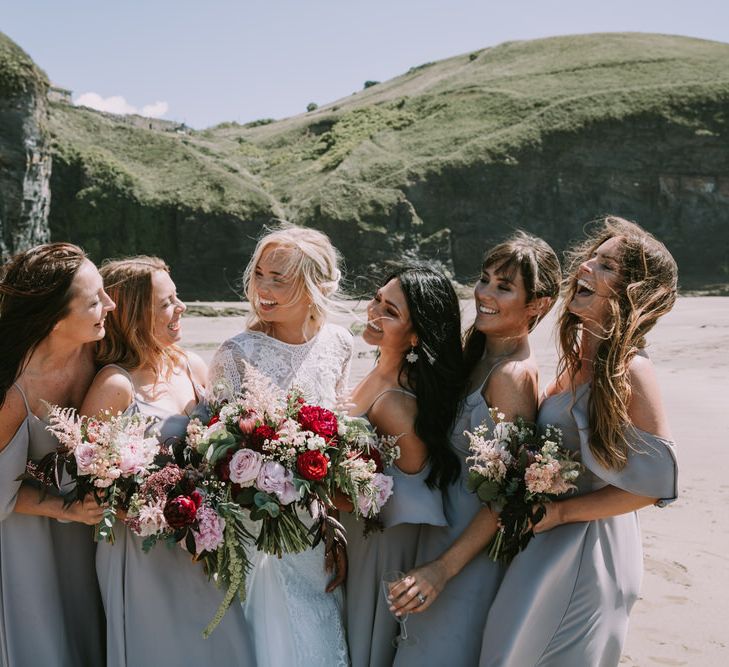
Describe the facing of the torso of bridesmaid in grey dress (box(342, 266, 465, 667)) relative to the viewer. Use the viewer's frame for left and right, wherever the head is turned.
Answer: facing to the left of the viewer

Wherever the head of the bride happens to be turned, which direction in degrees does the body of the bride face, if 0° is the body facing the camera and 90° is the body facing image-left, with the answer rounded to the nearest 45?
approximately 0°

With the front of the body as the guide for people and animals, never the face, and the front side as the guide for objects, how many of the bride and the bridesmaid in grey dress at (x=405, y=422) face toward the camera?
1

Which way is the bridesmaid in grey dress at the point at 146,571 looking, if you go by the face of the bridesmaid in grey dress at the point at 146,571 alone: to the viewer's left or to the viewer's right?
to the viewer's right

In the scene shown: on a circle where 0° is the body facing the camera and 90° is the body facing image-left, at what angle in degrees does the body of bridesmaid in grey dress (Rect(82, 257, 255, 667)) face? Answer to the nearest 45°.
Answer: approximately 315°

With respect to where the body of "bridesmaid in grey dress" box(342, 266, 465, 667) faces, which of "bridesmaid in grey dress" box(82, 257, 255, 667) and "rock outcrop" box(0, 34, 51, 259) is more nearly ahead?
the bridesmaid in grey dress

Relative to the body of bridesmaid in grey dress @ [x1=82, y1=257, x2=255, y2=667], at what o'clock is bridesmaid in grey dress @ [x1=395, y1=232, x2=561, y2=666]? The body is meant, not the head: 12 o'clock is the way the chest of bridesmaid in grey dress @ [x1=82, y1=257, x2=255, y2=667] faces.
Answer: bridesmaid in grey dress @ [x1=395, y1=232, x2=561, y2=666] is roughly at 11 o'clock from bridesmaid in grey dress @ [x1=82, y1=257, x2=255, y2=667].

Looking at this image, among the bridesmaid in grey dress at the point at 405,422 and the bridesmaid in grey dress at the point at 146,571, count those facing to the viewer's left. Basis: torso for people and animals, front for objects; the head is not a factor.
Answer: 1

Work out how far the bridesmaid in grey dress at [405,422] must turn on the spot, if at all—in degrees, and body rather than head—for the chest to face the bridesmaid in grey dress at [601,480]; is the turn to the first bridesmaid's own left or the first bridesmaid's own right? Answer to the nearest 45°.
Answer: approximately 180°

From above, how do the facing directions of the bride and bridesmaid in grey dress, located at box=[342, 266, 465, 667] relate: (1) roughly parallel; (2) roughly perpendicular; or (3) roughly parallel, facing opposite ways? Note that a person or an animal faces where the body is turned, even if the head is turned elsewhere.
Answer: roughly perpendicular

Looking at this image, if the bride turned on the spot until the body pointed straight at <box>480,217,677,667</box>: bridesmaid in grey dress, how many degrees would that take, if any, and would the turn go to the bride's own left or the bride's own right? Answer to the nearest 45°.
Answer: approximately 45° to the bride's own left

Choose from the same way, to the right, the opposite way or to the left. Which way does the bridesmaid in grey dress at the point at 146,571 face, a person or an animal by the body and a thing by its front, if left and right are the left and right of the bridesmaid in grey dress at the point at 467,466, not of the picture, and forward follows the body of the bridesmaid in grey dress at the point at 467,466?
to the left
